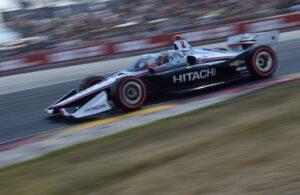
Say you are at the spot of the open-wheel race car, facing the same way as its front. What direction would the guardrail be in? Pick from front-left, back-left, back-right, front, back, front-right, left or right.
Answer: back-right

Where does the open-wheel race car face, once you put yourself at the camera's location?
facing the viewer and to the left of the viewer
